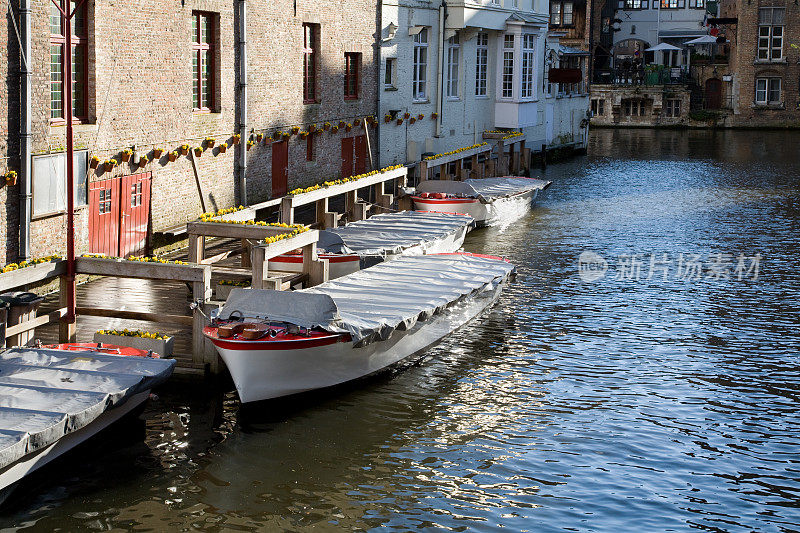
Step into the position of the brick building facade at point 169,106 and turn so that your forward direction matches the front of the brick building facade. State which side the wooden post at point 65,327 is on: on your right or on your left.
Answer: on your right

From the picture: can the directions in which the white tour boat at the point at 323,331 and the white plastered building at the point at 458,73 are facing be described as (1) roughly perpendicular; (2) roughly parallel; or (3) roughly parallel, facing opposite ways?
roughly perpendicular

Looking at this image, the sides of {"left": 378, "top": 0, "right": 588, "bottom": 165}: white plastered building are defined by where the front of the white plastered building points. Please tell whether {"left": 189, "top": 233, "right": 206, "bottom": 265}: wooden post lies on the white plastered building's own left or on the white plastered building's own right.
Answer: on the white plastered building's own right

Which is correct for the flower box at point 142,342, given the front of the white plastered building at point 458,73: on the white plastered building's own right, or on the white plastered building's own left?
on the white plastered building's own right

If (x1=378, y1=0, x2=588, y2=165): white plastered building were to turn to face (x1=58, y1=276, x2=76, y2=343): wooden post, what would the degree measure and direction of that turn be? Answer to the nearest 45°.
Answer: approximately 45° to its right

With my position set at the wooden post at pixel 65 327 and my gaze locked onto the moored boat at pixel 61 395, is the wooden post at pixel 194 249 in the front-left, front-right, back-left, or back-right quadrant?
back-left

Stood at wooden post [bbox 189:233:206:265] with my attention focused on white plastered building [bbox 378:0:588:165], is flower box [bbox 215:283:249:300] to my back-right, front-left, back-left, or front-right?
back-right
